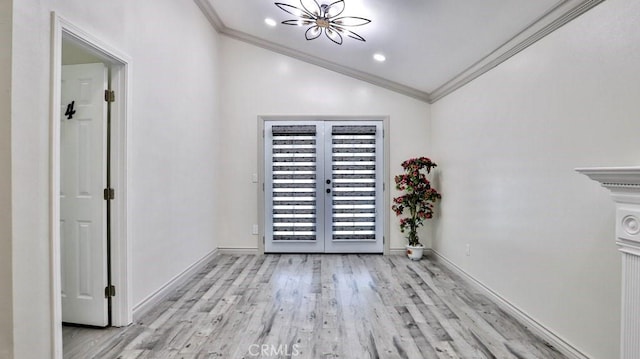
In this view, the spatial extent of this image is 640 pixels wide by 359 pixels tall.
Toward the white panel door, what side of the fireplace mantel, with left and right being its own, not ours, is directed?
front

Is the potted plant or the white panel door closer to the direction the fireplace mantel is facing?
the white panel door

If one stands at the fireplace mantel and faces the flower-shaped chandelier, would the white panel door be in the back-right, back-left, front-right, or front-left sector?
front-left

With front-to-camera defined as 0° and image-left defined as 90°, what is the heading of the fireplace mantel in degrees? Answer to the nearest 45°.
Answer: approximately 45°

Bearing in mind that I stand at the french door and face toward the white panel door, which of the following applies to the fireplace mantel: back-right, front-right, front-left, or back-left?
front-left

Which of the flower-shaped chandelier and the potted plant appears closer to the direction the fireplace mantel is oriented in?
the flower-shaped chandelier

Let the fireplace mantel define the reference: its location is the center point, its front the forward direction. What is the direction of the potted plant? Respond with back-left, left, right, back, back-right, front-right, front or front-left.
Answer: right

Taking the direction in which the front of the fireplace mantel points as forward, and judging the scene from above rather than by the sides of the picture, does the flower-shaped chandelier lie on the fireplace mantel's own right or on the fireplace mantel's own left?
on the fireplace mantel's own right

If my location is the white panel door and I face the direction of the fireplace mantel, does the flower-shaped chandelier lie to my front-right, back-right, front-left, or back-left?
front-left
